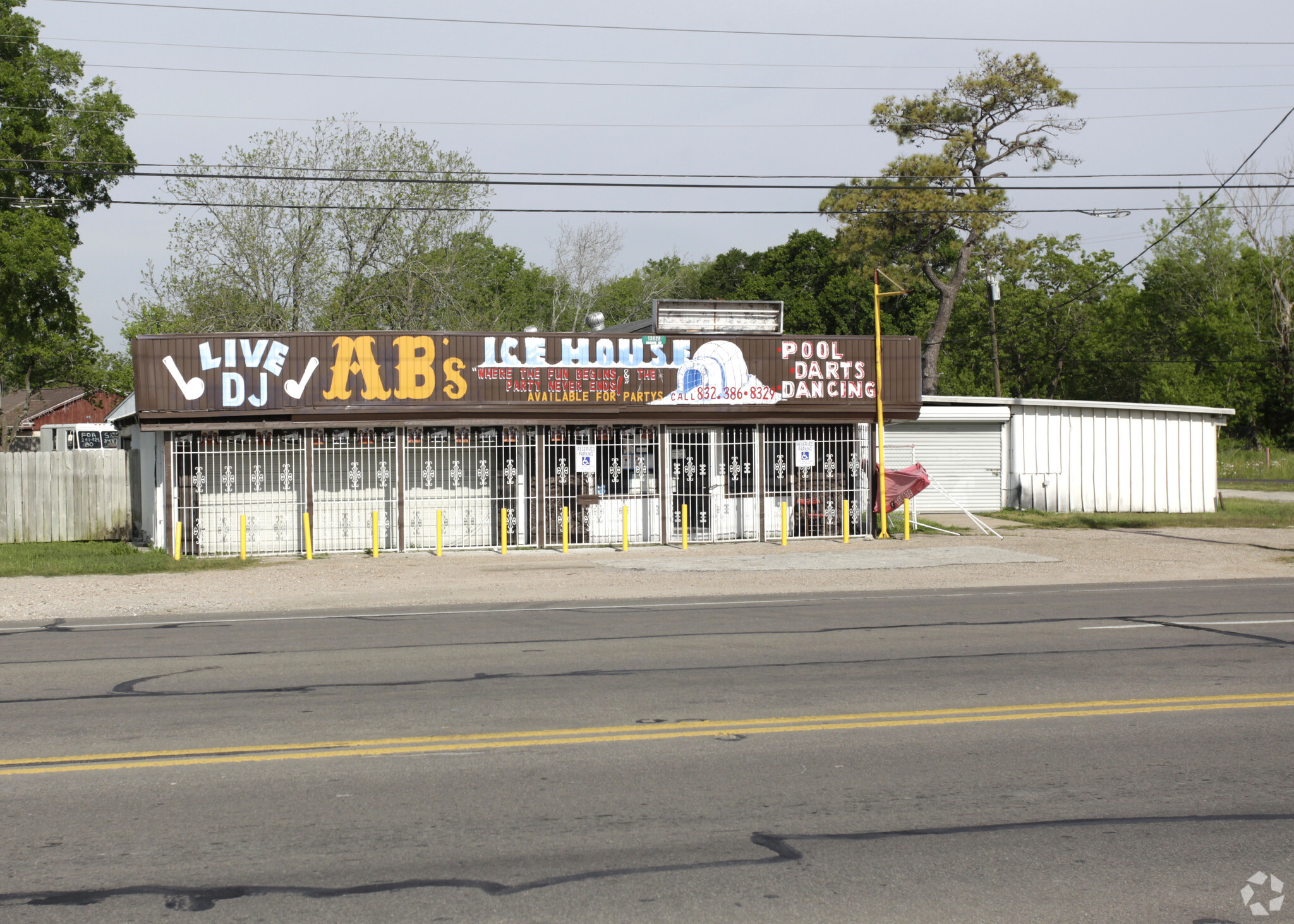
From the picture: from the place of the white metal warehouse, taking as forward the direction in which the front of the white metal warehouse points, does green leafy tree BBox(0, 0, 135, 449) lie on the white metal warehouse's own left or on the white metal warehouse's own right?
on the white metal warehouse's own right

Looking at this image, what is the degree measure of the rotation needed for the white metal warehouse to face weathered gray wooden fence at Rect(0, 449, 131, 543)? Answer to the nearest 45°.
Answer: approximately 45° to its right

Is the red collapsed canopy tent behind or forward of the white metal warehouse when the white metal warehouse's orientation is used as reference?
forward

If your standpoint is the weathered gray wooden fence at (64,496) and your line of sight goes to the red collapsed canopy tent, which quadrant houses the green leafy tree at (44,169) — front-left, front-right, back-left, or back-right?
back-left

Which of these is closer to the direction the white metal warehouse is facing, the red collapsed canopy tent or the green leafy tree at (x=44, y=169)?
the red collapsed canopy tent

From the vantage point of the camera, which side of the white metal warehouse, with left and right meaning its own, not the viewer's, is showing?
front
